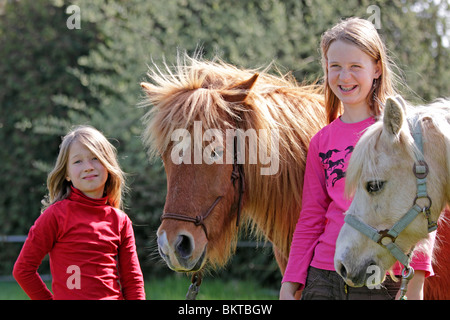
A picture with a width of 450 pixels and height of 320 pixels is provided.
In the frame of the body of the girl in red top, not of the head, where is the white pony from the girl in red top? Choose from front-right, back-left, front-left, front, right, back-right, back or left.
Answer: front-left

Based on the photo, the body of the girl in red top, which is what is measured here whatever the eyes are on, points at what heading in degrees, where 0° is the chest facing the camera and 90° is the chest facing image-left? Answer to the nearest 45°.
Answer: approximately 0°

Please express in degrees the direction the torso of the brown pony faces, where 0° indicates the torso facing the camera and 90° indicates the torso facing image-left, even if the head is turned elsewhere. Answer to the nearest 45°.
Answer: approximately 45°

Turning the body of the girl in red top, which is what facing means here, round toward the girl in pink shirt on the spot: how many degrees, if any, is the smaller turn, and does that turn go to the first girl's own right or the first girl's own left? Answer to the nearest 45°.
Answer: approximately 45° to the first girl's own left

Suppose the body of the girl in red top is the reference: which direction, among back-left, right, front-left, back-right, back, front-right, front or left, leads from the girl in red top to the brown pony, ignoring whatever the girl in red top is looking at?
left

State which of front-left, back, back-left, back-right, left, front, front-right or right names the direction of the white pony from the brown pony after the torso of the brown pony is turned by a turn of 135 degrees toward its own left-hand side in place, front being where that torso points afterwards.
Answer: front-right
